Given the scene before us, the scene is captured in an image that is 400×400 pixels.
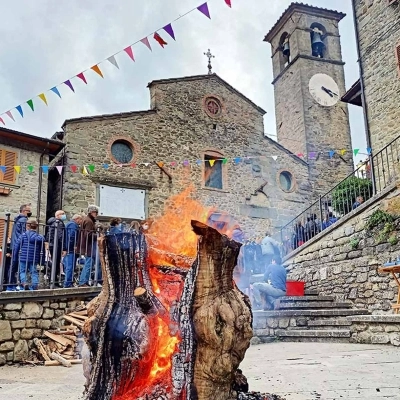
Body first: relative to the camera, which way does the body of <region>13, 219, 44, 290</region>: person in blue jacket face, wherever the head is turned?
away from the camera

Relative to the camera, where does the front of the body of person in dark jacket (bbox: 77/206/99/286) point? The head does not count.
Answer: to the viewer's right

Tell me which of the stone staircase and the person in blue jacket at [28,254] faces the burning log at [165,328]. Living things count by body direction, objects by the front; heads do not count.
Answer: the stone staircase

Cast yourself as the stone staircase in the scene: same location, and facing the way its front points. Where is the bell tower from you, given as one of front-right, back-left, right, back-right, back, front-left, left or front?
back

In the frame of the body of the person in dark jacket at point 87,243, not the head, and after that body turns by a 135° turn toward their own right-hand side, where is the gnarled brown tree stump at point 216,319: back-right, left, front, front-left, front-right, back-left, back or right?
front-left

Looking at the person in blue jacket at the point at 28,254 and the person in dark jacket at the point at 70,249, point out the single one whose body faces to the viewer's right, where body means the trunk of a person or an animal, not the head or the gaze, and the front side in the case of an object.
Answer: the person in dark jacket
